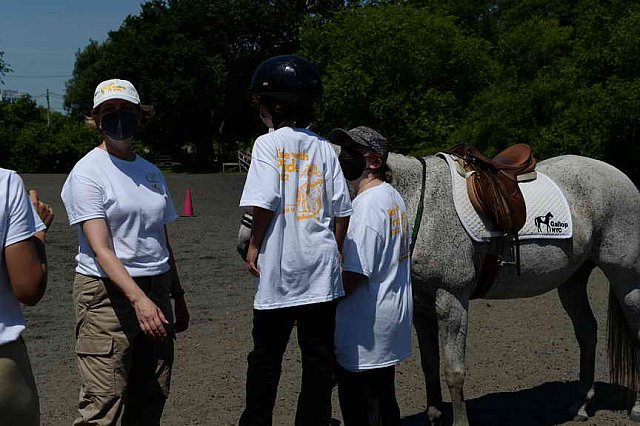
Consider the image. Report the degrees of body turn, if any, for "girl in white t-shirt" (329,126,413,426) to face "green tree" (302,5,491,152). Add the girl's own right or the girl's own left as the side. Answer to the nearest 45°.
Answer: approximately 45° to the girl's own right

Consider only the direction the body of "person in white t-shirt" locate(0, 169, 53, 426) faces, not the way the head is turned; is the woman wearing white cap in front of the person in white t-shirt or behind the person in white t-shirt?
in front

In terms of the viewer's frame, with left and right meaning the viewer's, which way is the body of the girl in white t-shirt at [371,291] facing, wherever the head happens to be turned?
facing away from the viewer and to the left of the viewer

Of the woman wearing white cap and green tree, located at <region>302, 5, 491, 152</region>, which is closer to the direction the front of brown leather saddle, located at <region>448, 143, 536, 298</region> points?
the woman wearing white cap

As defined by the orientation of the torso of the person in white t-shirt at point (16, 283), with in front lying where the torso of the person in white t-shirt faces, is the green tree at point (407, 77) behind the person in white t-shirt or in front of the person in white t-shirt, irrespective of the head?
in front

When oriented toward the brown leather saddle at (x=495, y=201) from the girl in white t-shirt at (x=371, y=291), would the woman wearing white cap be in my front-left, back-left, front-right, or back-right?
back-left

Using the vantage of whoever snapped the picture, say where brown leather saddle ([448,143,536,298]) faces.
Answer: facing to the left of the viewer

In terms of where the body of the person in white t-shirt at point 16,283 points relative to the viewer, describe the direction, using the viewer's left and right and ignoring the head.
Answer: facing away from the viewer and to the right of the viewer

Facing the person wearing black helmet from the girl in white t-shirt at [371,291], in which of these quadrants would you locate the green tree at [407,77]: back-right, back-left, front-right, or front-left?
back-right
